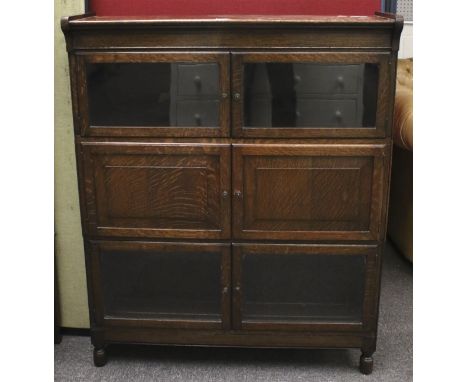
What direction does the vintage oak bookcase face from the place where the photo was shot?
facing the viewer
